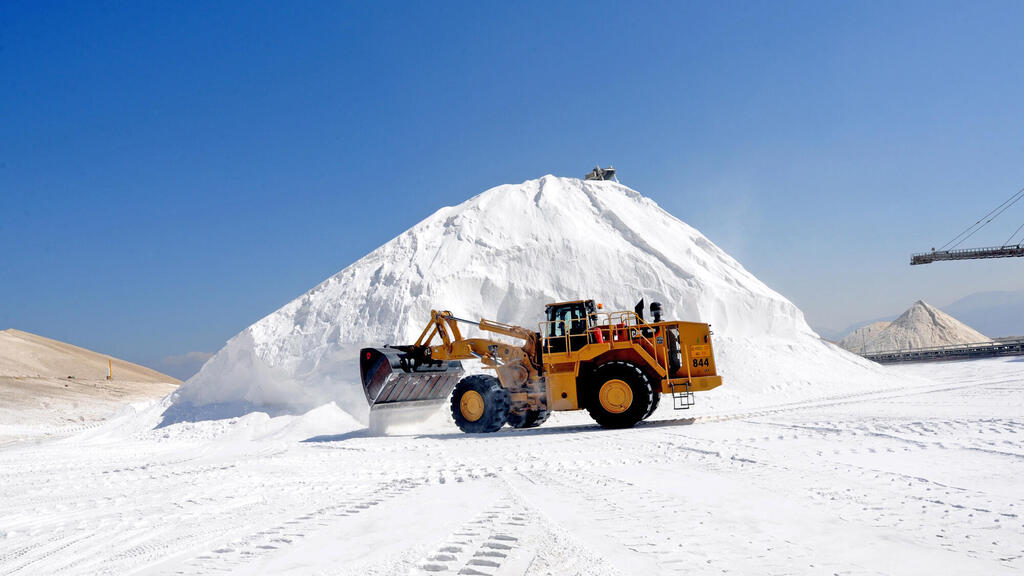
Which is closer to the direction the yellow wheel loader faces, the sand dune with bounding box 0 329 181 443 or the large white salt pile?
the sand dune

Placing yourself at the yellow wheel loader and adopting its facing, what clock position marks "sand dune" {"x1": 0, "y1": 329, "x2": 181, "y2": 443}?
The sand dune is roughly at 1 o'clock from the yellow wheel loader.

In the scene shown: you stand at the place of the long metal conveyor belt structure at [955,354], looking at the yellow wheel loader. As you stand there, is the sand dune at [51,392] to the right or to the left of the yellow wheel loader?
right

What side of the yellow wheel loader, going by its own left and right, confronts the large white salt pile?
right

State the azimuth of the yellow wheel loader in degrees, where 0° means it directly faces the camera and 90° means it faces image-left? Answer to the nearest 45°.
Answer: approximately 90°

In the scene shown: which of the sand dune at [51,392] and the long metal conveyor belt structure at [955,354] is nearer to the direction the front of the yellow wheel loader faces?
the sand dune

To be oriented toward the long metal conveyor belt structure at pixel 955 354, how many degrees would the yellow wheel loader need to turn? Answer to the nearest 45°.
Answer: approximately 135° to its right

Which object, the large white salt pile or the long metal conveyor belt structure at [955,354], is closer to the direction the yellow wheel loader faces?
the large white salt pile
